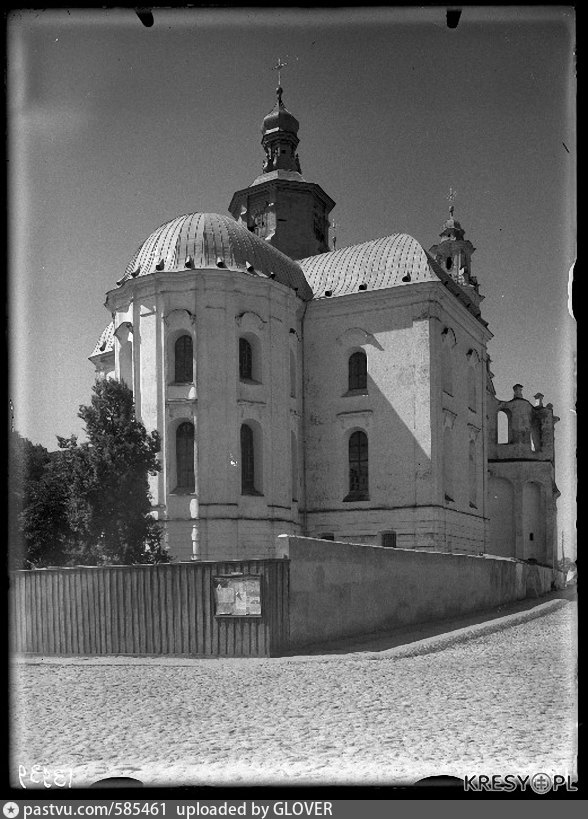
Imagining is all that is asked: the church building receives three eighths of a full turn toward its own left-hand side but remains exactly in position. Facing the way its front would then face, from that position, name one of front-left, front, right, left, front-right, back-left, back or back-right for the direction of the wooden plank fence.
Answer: left

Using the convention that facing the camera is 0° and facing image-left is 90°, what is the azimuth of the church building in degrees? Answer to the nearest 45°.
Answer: approximately 225°

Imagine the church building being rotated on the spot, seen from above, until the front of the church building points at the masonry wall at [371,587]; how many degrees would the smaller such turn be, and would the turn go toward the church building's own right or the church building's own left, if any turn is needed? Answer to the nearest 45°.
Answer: approximately 135° to the church building's own right

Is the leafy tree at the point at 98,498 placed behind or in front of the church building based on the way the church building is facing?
behind

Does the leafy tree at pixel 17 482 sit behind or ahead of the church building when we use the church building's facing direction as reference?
behind
